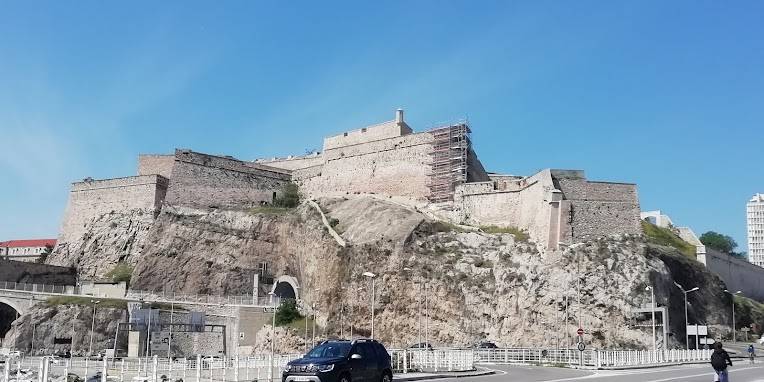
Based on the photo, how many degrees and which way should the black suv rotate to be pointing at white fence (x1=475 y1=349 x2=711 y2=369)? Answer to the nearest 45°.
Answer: approximately 180°

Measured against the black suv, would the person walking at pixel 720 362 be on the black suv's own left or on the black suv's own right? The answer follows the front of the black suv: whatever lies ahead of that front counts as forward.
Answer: on the black suv's own left

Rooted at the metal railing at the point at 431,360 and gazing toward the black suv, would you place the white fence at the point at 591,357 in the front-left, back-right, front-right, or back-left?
back-left

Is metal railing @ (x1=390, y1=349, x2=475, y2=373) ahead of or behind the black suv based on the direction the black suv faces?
behind

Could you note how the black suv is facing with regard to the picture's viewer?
facing the viewer and to the left of the viewer

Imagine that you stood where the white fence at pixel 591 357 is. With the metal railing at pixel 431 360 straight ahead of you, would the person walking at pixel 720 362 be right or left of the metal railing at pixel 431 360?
left
